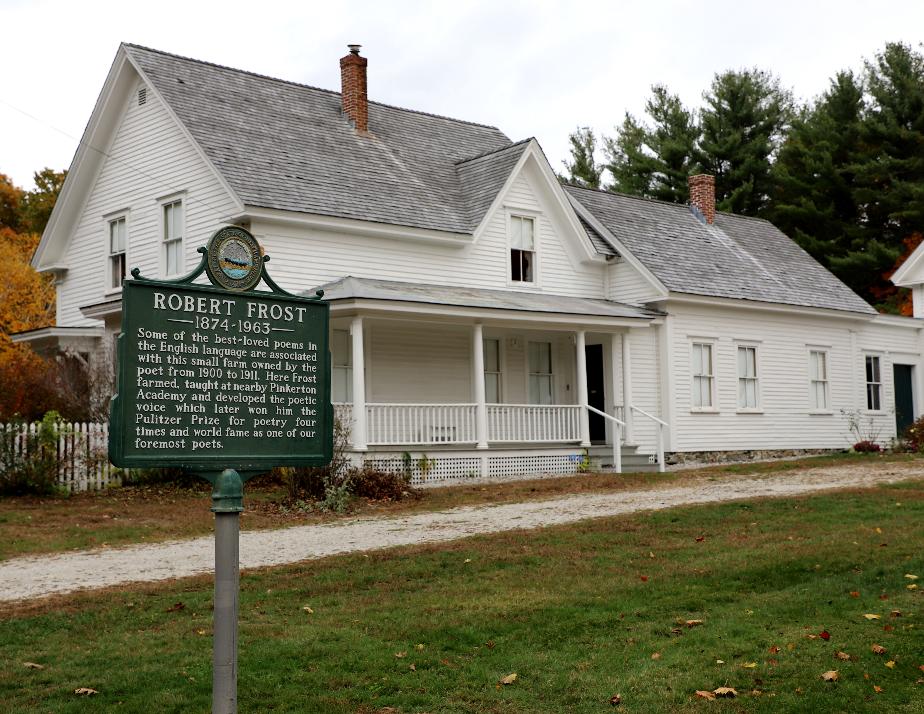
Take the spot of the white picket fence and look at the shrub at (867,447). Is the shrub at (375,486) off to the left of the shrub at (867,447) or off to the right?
right

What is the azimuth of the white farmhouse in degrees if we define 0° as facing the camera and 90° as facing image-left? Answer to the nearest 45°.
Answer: approximately 315°

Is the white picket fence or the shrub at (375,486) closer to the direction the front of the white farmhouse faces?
the shrub

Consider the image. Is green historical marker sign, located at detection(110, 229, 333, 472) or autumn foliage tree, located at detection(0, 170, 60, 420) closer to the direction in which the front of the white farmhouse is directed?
the green historical marker sign

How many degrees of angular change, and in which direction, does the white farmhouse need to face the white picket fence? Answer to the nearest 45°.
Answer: approximately 90° to its right

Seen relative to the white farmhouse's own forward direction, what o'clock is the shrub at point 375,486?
The shrub is roughly at 2 o'clock from the white farmhouse.

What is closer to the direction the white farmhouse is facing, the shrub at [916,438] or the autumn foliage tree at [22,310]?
the shrub

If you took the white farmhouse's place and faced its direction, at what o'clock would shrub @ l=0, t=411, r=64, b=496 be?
The shrub is roughly at 3 o'clock from the white farmhouse.
